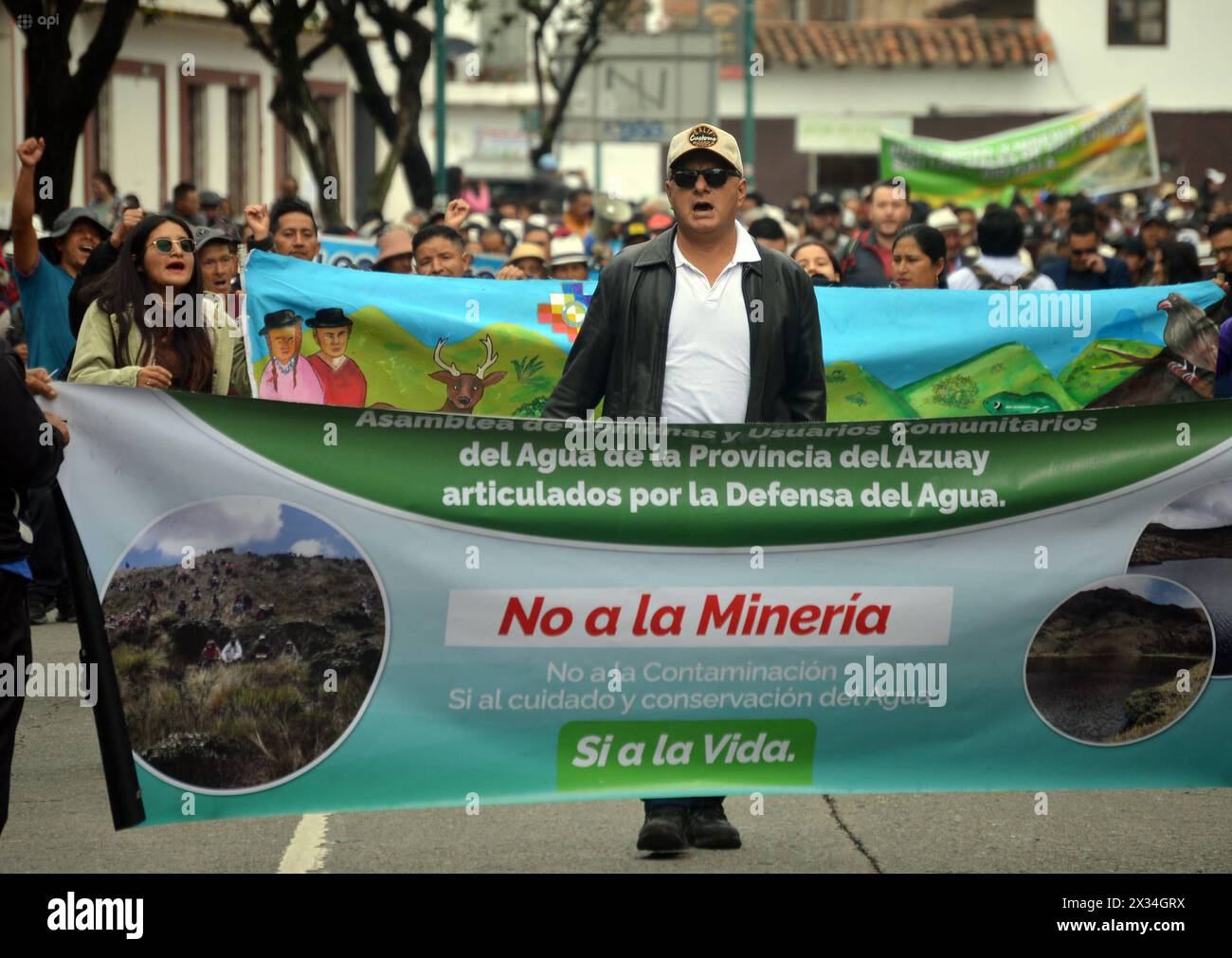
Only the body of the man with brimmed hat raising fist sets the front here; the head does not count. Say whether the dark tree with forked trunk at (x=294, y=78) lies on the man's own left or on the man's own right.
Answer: on the man's own left

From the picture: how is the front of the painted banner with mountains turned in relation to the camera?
facing the viewer

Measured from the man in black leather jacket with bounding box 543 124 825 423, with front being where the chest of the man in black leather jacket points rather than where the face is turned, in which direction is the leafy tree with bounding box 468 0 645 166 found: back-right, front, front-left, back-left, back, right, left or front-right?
back

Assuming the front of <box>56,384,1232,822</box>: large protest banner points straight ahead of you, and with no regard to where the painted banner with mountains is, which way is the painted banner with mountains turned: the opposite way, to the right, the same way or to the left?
the same way

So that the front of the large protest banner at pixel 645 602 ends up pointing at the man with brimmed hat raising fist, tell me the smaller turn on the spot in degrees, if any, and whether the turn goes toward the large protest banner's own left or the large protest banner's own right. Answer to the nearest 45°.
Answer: approximately 135° to the large protest banner's own right

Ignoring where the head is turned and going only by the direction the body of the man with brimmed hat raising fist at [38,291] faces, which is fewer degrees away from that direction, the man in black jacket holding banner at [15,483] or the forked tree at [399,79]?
the man in black jacket holding banner

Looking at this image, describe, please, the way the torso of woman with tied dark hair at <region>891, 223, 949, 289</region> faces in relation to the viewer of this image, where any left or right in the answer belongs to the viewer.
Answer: facing the viewer and to the left of the viewer

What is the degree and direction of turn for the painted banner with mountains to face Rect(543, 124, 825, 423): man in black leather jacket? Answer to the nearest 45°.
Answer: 0° — it already faces them

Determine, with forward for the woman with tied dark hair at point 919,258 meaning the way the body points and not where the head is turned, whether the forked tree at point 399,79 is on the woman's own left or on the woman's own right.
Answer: on the woman's own right

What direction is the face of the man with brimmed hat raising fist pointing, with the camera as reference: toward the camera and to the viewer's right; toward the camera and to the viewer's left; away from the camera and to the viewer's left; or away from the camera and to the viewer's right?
toward the camera and to the viewer's right
